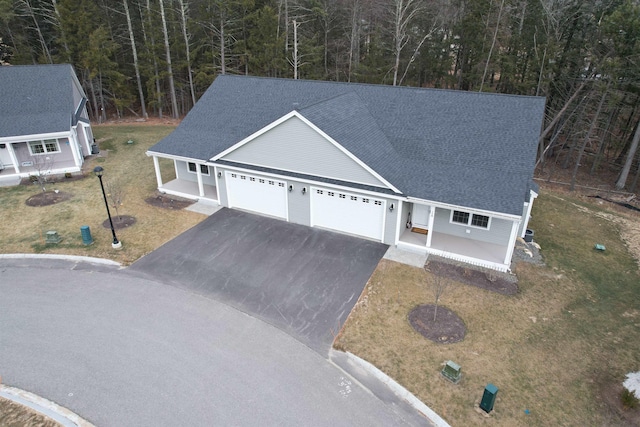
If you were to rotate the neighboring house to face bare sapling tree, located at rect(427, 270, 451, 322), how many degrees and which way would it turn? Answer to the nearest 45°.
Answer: approximately 45° to its left

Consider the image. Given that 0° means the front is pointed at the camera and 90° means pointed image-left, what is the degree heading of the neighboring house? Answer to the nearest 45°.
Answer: approximately 0°

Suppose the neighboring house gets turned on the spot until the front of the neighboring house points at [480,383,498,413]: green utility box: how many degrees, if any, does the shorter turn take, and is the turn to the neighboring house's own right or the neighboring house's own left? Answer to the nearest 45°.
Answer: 0° — it already faces it

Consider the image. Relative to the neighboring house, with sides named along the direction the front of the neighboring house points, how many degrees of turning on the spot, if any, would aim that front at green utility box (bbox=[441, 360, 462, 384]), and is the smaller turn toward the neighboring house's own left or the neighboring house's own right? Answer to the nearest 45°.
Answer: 0° — it already faces it

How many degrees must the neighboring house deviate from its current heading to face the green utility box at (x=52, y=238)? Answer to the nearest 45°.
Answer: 0° — it already faces it
